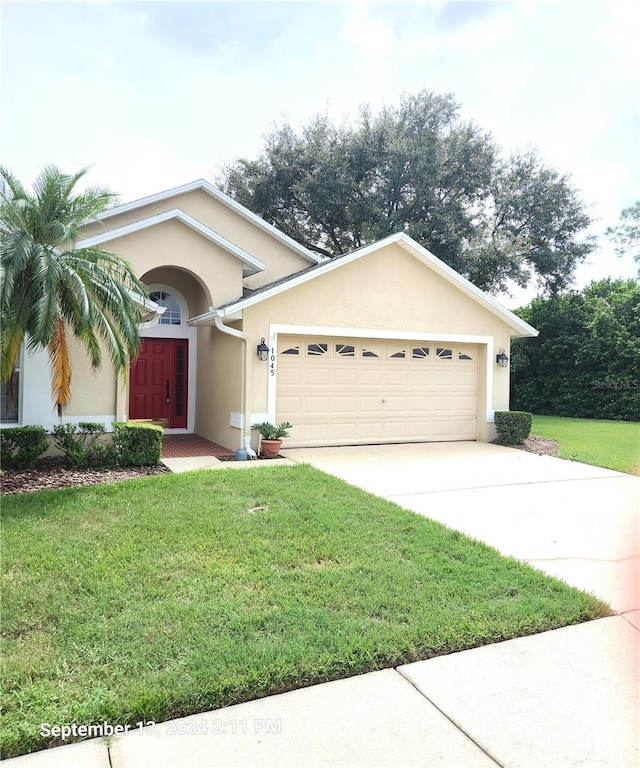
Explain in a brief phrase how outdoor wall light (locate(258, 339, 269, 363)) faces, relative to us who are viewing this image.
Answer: facing the viewer and to the right of the viewer

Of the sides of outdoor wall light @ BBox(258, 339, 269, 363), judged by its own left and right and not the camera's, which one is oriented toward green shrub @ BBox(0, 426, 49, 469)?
right

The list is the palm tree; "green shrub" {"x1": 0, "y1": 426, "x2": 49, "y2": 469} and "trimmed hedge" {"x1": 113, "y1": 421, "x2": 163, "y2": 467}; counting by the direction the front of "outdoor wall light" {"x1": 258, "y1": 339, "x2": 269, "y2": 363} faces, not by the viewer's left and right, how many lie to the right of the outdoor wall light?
3

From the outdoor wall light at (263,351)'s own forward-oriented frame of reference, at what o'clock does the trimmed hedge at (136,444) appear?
The trimmed hedge is roughly at 3 o'clock from the outdoor wall light.

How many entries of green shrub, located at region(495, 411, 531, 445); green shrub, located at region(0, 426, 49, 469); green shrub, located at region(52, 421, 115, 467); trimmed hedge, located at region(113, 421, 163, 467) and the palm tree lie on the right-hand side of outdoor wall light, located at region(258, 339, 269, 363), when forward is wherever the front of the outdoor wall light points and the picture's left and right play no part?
4

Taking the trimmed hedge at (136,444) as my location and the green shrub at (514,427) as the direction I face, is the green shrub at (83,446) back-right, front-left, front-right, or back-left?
back-left

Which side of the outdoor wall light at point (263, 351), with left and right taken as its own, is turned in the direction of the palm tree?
right

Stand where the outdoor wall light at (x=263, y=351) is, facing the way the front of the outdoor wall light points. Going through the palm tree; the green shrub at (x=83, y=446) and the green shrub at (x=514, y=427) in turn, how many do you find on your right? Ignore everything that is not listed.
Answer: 2

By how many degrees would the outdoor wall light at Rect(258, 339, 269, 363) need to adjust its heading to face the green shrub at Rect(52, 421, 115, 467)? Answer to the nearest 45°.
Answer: approximately 90° to its right

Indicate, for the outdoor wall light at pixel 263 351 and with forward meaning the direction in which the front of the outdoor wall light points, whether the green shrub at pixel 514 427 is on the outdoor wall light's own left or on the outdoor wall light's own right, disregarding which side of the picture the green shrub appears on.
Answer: on the outdoor wall light's own left
